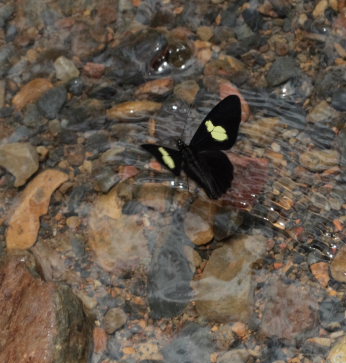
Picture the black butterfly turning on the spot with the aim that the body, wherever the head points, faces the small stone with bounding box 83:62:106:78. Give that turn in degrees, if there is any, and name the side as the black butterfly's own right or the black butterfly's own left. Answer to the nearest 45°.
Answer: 0° — it already faces it

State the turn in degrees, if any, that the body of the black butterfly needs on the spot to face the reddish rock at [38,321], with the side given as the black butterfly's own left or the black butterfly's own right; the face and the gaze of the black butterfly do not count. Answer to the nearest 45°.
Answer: approximately 90° to the black butterfly's own left

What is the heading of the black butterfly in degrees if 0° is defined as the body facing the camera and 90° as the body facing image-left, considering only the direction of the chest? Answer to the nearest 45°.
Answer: approximately 135°

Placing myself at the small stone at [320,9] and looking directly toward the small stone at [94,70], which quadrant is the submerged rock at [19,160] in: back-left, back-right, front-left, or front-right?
front-left

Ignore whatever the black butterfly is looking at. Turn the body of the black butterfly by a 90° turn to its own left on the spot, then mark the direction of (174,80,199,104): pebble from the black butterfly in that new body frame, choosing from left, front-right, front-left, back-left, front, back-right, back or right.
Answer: back-right

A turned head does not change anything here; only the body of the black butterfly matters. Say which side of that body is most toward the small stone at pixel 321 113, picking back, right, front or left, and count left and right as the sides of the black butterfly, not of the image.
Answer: right

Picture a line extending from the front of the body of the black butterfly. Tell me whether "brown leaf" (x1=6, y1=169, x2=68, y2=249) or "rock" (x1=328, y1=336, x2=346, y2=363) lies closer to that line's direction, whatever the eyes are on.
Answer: the brown leaf

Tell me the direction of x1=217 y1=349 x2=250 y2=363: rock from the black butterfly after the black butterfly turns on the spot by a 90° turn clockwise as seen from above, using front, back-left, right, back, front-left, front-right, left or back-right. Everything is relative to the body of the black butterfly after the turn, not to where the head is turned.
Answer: back-right

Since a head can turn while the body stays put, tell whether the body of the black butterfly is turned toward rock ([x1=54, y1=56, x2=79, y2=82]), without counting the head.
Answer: yes

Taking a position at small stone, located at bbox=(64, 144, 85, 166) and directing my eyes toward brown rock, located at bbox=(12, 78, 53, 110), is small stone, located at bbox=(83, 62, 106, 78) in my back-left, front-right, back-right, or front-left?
front-right

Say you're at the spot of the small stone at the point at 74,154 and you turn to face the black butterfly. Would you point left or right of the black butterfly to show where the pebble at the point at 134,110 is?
left

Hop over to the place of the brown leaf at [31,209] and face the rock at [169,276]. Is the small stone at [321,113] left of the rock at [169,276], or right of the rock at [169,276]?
left

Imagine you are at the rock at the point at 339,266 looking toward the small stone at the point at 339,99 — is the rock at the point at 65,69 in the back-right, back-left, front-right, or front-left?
front-left

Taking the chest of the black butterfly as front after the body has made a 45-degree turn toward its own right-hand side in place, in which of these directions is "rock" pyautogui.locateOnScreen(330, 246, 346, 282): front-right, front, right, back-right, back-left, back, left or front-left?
back-right

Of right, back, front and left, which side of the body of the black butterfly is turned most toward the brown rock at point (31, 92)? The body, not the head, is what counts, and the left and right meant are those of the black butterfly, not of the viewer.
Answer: front

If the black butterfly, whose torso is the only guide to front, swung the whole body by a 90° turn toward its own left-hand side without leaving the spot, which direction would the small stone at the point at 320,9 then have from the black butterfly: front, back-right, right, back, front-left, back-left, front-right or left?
back

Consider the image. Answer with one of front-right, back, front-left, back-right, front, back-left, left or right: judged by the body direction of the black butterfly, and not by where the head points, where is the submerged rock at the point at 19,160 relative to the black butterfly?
front-left

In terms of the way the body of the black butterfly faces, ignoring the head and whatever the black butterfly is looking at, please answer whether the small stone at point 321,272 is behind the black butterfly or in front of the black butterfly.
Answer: behind

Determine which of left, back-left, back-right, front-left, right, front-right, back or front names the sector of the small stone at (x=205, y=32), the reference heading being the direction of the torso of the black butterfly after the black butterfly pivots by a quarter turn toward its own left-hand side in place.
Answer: back-right

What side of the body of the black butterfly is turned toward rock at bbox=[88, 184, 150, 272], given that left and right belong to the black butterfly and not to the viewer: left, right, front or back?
left
